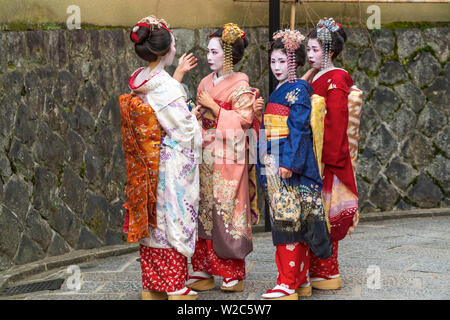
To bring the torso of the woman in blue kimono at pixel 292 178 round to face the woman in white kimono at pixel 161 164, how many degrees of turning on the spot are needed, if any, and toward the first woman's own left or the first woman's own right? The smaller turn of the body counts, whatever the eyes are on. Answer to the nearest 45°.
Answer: approximately 45° to the first woman's own right

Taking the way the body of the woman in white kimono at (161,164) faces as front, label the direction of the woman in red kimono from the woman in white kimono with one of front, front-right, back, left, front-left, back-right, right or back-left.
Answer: front-right

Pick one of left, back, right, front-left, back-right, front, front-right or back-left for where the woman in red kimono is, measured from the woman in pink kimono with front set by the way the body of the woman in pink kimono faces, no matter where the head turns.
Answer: back-left

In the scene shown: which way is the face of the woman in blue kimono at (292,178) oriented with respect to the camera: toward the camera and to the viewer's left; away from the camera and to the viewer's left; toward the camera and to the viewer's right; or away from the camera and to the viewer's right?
toward the camera and to the viewer's left

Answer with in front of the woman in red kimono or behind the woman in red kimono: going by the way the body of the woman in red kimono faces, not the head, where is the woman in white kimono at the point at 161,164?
in front

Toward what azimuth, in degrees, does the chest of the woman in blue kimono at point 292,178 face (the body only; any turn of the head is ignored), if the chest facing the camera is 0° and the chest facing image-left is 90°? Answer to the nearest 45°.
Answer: approximately 45°

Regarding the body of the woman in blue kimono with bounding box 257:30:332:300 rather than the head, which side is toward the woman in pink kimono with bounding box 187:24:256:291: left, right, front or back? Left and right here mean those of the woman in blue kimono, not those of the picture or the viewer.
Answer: right

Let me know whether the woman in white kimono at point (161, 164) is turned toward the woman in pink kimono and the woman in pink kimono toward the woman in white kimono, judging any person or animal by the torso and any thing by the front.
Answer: yes

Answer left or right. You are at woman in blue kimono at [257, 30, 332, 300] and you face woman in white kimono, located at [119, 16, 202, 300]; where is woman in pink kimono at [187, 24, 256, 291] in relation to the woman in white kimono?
right

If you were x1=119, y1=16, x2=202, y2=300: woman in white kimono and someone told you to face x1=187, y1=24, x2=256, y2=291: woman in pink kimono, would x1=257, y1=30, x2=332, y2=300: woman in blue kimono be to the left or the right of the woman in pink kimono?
right
